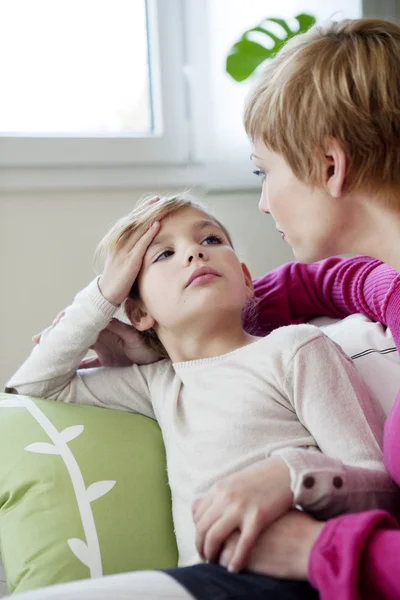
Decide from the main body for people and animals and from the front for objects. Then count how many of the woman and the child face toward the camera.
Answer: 1

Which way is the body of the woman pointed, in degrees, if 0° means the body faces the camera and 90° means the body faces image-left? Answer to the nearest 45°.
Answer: approximately 90°

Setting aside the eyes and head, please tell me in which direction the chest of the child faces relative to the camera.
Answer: toward the camera

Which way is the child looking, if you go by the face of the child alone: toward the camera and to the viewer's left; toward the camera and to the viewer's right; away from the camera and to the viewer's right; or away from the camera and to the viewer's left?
toward the camera and to the viewer's right

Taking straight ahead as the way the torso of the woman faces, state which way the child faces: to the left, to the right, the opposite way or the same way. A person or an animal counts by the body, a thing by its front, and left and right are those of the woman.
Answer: to the left

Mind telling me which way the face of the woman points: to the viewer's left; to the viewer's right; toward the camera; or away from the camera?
to the viewer's left
